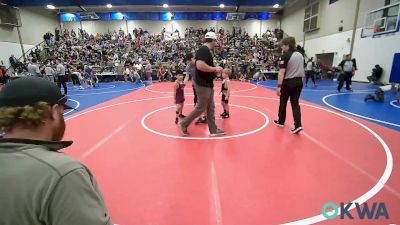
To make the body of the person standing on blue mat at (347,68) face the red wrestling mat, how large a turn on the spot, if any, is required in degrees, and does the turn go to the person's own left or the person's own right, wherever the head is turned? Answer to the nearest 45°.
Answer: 0° — they already face it

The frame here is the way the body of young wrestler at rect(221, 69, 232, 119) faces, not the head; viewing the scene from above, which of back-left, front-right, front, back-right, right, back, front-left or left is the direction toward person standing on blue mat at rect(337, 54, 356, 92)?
back-right

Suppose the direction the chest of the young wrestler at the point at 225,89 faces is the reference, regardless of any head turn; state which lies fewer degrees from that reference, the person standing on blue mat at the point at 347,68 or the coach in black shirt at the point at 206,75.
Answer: the coach in black shirt

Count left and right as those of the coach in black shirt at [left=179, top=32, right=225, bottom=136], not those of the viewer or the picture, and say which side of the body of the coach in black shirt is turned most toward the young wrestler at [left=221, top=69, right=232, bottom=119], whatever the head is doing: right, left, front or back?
left

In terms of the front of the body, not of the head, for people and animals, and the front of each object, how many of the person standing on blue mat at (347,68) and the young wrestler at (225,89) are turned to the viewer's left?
1

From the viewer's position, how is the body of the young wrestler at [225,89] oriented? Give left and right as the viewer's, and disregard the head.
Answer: facing to the left of the viewer
